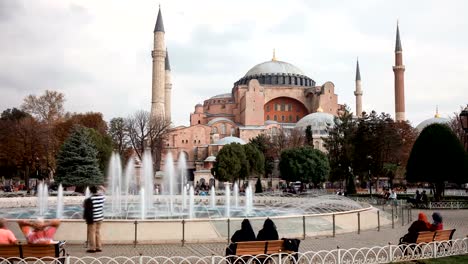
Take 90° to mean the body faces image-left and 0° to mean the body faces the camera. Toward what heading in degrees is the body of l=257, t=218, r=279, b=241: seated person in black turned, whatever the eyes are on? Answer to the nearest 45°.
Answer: approximately 180°

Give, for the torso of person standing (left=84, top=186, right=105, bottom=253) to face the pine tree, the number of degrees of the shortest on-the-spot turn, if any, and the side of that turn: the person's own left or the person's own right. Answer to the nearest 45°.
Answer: approximately 45° to the person's own right

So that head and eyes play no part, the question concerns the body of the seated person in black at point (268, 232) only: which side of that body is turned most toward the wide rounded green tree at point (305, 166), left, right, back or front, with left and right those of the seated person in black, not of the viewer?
front

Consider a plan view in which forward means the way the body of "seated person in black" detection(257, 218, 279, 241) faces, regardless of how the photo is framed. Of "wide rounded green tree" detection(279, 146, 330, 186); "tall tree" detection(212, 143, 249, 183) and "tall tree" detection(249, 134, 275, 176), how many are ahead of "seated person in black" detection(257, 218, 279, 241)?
3

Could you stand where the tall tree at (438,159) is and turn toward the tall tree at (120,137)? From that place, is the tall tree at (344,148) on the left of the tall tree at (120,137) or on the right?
right

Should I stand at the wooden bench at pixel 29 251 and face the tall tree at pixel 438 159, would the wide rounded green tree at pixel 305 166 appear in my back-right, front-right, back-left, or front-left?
front-left

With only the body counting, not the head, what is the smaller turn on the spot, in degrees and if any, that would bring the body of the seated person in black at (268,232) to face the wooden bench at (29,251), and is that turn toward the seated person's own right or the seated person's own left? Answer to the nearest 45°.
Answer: approximately 90° to the seated person's own left
